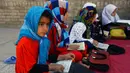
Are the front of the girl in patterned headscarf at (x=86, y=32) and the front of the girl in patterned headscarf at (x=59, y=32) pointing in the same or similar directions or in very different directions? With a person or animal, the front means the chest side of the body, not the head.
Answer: same or similar directions

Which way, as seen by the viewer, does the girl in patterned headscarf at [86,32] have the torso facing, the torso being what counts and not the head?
to the viewer's right

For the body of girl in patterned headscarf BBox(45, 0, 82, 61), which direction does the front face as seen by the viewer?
to the viewer's right

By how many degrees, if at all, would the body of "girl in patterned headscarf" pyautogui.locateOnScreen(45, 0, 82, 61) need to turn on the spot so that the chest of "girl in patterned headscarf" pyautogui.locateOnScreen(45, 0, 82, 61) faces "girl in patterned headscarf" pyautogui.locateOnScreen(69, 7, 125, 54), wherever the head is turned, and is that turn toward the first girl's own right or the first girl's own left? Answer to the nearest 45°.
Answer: approximately 45° to the first girl's own left

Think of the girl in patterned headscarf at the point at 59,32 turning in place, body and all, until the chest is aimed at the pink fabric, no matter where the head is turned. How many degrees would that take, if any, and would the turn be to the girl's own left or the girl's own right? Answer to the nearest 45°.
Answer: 0° — they already face it
